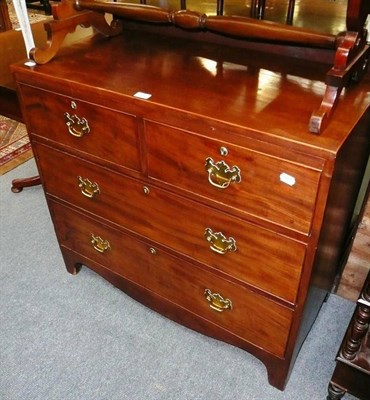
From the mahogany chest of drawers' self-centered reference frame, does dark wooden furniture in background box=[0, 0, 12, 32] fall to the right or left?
on its right

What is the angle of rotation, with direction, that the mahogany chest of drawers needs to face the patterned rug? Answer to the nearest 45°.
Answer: approximately 90° to its right

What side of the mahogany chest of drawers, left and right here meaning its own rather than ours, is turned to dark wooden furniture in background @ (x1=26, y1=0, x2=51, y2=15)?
right

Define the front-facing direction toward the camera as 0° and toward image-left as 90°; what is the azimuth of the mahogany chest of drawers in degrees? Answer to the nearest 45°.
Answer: approximately 45°
